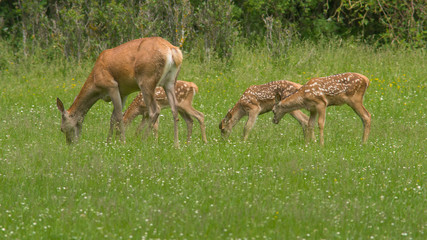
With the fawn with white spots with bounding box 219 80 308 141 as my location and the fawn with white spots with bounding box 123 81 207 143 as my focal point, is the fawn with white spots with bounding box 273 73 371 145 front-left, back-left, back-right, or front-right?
back-left

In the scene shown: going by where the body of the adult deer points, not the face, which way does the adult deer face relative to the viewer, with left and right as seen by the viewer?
facing away from the viewer and to the left of the viewer

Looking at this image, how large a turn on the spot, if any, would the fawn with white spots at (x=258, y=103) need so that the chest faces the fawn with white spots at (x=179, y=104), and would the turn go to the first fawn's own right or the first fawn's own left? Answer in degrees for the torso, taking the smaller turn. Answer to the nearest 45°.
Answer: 0° — it already faces it

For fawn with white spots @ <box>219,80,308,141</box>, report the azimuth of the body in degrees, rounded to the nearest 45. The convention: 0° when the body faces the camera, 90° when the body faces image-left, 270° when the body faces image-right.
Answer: approximately 90°

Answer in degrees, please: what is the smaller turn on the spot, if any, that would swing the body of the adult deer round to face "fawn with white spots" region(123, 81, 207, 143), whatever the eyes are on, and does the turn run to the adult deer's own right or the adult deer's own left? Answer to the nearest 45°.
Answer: approximately 90° to the adult deer's own right

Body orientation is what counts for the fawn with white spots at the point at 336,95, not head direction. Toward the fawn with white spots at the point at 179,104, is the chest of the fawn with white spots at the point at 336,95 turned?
yes

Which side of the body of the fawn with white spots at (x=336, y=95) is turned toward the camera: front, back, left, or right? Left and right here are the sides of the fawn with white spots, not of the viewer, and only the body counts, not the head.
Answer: left

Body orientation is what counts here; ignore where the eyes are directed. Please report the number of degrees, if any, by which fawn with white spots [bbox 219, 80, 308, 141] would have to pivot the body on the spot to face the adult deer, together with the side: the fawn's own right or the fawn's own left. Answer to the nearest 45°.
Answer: approximately 45° to the fawn's own left

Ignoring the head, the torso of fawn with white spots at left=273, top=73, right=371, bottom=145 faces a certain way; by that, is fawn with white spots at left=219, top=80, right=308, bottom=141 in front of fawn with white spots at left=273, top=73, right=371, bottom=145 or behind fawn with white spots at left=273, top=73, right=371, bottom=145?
in front

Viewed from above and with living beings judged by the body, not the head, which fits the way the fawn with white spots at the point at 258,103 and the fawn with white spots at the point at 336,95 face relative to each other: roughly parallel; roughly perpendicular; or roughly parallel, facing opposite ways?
roughly parallel

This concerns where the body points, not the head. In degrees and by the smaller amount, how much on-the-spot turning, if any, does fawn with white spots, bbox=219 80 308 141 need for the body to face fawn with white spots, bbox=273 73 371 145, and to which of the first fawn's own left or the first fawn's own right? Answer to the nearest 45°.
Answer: approximately 135° to the first fawn's own left

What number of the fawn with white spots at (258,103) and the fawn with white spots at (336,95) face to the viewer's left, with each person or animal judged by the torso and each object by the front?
2

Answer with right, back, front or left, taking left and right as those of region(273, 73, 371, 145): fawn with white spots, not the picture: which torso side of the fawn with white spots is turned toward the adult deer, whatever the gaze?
front
